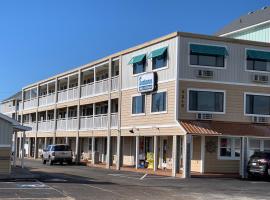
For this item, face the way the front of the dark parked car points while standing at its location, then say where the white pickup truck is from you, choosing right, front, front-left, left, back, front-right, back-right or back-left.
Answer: right

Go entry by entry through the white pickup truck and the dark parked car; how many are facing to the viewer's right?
0
